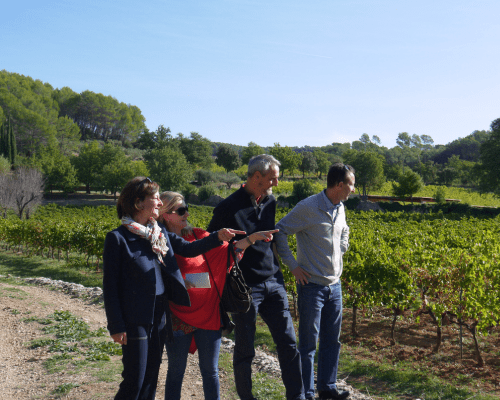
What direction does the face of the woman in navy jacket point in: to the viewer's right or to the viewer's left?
to the viewer's right

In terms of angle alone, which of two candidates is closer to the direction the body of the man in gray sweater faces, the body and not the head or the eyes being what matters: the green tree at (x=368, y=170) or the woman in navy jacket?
the woman in navy jacket

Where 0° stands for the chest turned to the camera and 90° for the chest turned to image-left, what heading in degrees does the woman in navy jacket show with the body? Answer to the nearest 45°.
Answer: approximately 315°

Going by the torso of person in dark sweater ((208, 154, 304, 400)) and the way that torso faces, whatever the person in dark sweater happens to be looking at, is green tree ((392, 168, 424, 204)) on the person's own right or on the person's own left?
on the person's own left

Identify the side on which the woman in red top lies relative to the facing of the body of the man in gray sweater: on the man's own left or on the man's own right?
on the man's own right

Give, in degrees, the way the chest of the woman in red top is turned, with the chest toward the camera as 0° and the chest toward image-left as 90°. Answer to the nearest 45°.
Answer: approximately 315°

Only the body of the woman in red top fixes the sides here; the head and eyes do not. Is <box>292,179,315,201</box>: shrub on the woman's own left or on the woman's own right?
on the woman's own left

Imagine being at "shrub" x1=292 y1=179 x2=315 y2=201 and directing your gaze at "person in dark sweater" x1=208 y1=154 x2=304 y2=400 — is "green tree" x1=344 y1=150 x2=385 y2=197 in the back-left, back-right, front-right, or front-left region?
back-left

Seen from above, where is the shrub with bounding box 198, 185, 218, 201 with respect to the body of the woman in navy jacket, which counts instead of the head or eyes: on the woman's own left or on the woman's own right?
on the woman's own left
